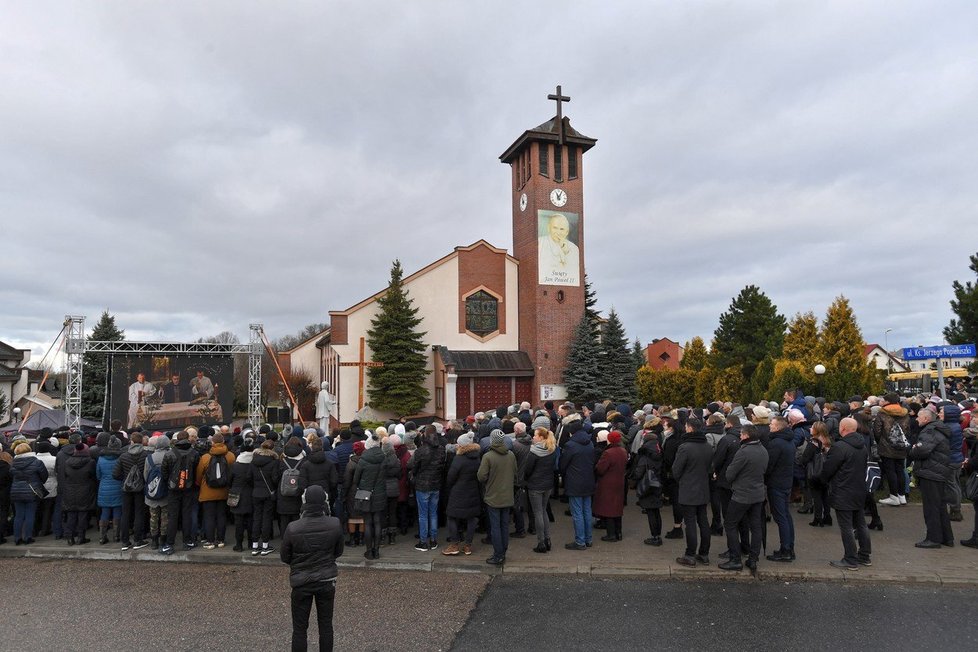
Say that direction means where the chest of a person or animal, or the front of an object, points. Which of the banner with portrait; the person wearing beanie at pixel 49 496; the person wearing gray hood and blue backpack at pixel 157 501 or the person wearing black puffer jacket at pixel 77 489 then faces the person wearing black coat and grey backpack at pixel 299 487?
the banner with portrait

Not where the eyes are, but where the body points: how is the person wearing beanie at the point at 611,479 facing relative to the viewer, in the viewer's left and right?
facing away from the viewer and to the left of the viewer

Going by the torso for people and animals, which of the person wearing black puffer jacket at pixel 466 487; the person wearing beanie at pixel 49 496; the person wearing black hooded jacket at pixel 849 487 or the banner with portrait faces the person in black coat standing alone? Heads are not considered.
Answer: the banner with portrait

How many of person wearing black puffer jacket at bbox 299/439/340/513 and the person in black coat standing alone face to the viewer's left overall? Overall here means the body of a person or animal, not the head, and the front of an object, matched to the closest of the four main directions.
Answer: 0

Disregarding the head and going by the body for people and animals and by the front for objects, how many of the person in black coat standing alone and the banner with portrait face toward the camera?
1

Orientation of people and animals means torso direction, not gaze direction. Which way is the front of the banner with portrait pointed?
toward the camera

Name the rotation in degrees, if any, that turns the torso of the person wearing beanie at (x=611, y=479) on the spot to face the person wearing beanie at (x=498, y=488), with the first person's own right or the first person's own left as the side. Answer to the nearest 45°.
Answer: approximately 90° to the first person's own left

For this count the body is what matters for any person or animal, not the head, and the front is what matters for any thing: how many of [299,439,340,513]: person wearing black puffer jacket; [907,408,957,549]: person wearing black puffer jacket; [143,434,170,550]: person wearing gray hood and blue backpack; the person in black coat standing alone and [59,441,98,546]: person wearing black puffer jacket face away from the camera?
4

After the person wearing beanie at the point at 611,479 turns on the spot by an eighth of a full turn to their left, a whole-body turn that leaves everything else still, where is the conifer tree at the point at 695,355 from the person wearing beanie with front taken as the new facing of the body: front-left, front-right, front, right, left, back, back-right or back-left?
right

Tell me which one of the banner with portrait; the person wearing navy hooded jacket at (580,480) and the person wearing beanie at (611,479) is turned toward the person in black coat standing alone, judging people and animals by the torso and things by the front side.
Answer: the banner with portrait

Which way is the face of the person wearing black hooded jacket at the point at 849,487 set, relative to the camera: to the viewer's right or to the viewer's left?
to the viewer's left

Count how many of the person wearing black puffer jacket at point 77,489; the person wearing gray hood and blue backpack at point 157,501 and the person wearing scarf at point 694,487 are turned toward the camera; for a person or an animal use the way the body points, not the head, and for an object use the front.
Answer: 0

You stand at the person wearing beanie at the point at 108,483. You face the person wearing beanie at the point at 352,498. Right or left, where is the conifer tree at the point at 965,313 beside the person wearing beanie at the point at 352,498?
left

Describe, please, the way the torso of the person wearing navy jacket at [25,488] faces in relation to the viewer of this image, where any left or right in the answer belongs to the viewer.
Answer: facing away from the viewer

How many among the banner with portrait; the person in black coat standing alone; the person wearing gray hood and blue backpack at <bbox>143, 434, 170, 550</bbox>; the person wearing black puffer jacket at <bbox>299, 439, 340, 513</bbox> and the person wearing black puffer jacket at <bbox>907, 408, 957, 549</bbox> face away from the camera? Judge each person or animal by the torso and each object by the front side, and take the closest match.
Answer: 3

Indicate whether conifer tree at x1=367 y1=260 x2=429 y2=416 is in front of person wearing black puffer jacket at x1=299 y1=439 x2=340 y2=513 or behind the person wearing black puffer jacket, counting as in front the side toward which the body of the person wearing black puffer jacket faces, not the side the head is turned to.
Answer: in front

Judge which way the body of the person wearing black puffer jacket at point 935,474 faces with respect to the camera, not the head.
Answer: to the viewer's left

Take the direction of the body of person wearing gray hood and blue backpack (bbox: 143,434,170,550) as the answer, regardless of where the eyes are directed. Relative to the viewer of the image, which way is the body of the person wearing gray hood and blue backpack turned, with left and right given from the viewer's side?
facing away from the viewer
